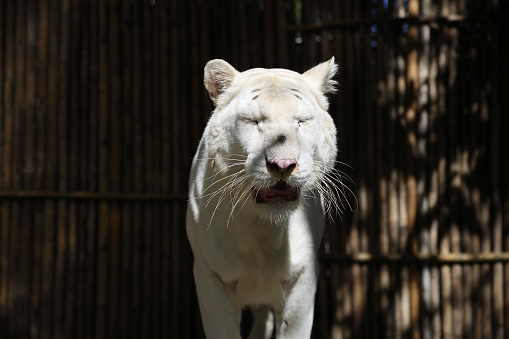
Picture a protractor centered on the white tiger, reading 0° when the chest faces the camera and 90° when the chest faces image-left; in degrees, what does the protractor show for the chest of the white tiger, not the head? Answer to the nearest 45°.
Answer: approximately 0°
